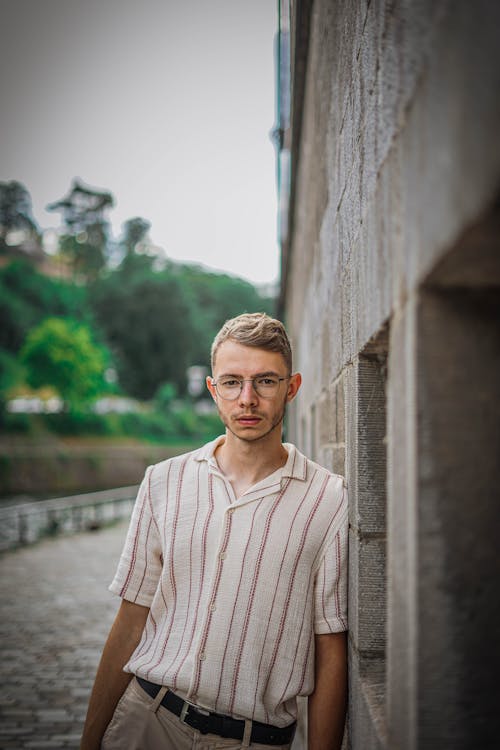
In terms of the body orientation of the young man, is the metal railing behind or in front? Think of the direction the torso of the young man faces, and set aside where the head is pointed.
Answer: behind

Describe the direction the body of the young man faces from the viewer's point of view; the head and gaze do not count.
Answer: toward the camera

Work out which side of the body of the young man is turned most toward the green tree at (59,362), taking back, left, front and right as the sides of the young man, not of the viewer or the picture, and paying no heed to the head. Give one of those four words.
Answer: back
